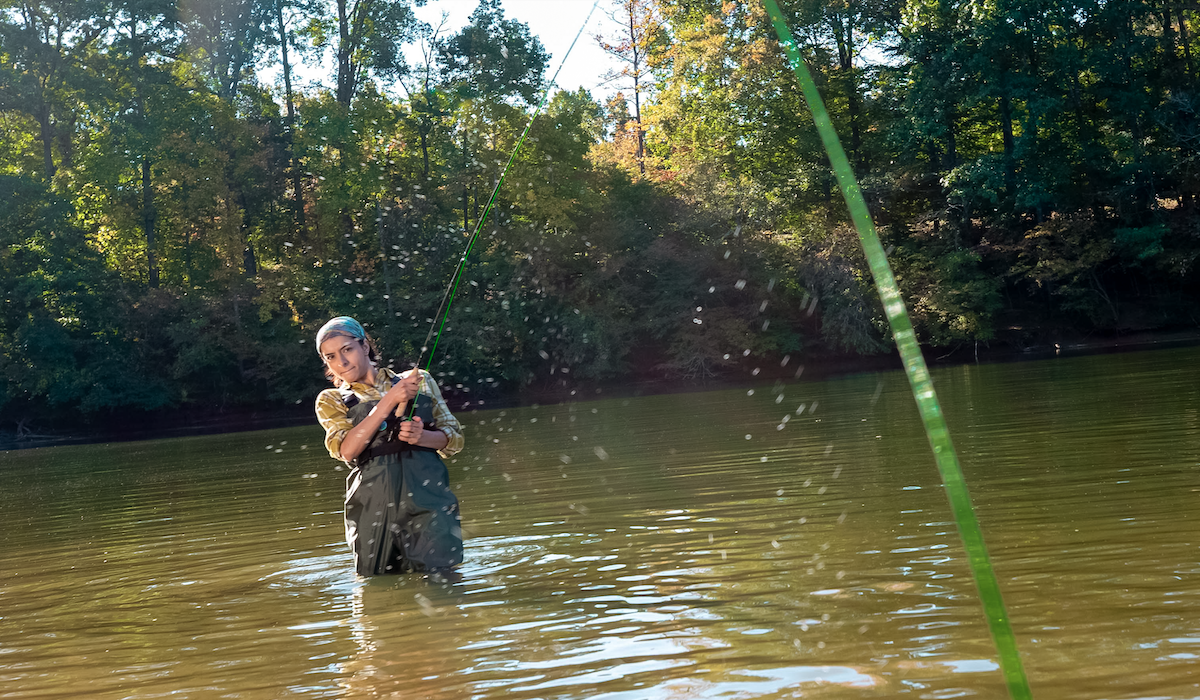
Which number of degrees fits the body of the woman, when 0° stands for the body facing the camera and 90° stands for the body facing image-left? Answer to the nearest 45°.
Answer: approximately 0°

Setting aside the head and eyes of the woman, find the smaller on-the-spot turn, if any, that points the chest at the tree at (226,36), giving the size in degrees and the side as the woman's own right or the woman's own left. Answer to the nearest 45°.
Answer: approximately 180°

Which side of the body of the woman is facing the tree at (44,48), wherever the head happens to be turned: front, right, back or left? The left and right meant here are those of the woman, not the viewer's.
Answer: back
